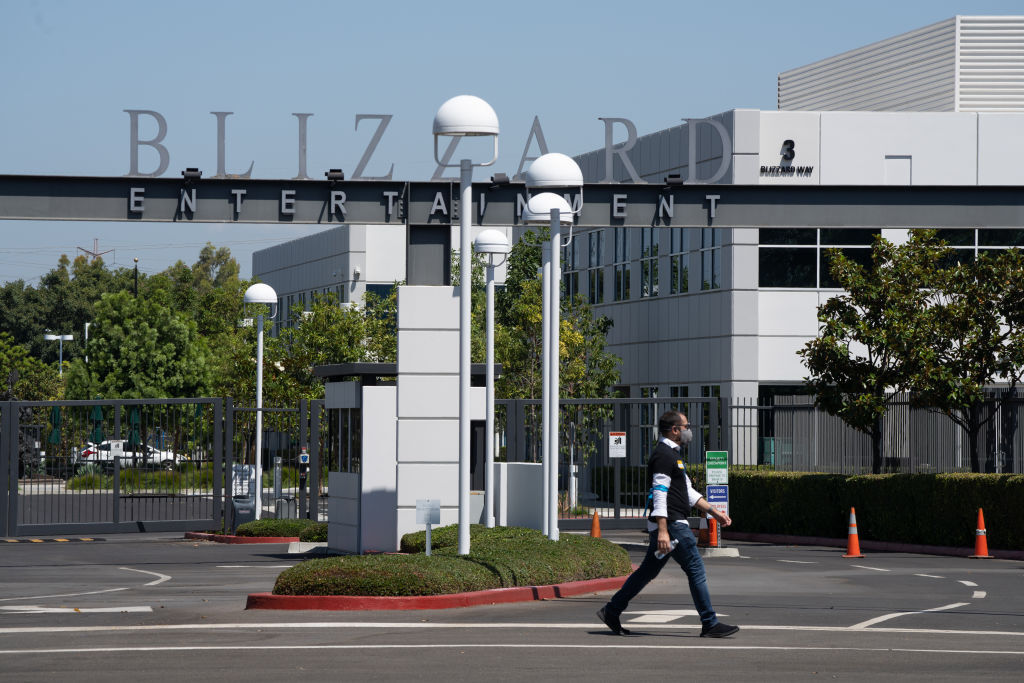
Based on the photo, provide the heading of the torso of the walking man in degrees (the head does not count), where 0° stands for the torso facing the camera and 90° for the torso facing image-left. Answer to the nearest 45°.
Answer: approximately 270°

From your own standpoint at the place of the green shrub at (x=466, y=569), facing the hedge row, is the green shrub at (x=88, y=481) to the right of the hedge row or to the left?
left

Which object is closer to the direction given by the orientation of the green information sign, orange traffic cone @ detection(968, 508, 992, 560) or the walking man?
the walking man

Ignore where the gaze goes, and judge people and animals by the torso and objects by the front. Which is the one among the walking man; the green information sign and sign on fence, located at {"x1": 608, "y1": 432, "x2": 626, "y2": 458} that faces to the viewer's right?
the walking man

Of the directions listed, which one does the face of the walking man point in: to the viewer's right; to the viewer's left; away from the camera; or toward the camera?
to the viewer's right
